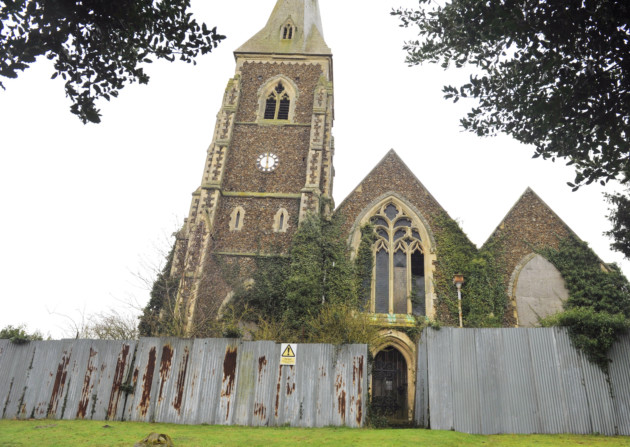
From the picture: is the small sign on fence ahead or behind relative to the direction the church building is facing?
ahead

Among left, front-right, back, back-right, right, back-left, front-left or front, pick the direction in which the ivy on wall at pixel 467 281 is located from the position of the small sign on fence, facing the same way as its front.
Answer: back-left

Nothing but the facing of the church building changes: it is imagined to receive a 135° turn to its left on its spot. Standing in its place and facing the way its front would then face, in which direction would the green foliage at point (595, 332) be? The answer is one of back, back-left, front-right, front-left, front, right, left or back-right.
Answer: right

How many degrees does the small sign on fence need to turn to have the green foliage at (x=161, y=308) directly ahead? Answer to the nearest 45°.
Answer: approximately 135° to its right

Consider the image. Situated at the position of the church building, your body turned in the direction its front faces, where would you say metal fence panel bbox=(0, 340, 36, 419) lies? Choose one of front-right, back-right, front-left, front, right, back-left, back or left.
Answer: front-right

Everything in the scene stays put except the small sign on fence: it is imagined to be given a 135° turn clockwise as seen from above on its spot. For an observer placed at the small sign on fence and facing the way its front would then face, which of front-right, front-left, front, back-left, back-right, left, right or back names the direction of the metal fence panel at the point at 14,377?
front-left

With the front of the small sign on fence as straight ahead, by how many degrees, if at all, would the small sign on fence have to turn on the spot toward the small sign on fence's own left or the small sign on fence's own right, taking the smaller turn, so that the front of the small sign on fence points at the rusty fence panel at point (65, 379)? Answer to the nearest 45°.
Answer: approximately 90° to the small sign on fence's own right

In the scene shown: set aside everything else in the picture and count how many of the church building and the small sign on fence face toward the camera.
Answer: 2

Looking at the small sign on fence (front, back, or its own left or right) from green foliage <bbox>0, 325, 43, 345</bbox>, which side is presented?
right

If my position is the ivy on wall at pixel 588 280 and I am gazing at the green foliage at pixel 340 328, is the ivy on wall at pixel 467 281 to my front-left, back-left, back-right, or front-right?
front-right

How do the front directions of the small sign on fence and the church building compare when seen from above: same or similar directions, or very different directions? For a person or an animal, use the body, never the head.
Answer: same or similar directions

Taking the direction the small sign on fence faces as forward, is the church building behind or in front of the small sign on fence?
behind

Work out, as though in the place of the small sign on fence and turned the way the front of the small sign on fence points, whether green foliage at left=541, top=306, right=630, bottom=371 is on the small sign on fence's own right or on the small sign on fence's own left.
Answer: on the small sign on fence's own left

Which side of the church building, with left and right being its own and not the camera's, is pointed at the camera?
front

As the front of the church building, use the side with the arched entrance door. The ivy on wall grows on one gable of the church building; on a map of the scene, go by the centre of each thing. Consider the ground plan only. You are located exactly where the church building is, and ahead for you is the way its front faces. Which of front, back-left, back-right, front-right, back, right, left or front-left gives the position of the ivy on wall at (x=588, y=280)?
left

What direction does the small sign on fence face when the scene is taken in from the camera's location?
facing the viewer
